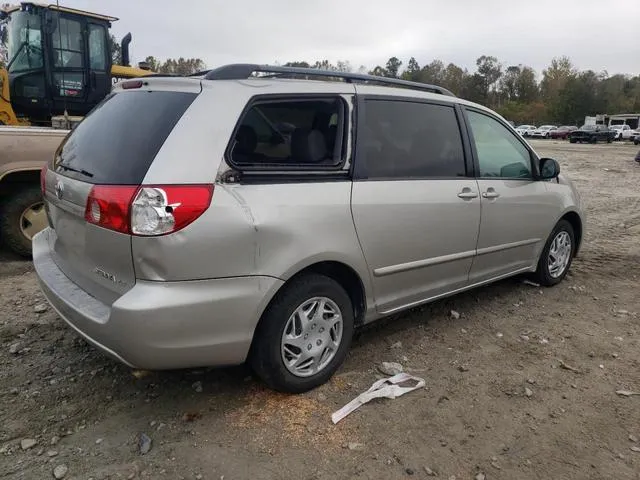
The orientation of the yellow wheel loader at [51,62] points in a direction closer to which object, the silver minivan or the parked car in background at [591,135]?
the silver minivan

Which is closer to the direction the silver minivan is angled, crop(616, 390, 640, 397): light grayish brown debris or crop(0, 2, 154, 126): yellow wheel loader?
the light grayish brown debris

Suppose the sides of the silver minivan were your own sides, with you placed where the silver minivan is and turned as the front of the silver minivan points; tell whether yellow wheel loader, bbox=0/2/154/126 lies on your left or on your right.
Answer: on your left

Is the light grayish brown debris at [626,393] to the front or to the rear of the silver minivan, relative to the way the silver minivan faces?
to the front

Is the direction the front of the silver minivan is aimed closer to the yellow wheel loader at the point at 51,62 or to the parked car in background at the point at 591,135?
the parked car in background

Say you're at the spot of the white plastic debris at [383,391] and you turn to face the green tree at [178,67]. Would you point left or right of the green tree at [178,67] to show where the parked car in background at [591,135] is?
right

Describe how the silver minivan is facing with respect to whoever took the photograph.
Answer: facing away from the viewer and to the right of the viewer
